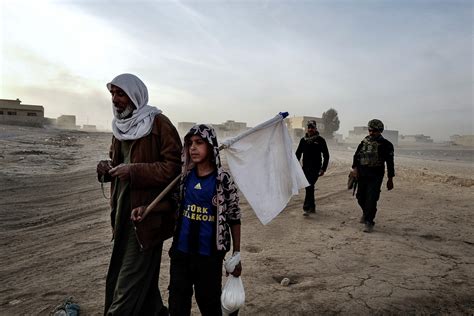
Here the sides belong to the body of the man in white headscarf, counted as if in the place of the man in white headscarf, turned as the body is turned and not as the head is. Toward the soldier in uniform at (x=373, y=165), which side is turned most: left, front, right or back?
back

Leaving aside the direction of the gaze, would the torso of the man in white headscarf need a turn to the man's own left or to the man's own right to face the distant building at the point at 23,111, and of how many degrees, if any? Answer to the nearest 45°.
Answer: approximately 135° to the man's own right

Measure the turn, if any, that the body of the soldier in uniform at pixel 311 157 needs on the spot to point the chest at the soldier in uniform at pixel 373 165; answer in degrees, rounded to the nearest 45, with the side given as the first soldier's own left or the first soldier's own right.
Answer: approximately 45° to the first soldier's own left

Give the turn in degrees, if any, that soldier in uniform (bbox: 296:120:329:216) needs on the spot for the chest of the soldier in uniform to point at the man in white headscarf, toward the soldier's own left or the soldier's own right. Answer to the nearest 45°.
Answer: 0° — they already face them

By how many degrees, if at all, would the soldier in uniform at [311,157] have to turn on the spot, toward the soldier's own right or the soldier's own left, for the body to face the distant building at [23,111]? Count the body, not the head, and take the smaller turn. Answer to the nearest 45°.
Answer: approximately 135° to the soldier's own right

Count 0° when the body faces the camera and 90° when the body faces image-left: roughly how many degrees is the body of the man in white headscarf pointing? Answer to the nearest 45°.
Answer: approximately 45°

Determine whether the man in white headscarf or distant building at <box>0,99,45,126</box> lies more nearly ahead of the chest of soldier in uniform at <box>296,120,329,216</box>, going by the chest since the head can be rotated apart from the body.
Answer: the man in white headscarf
